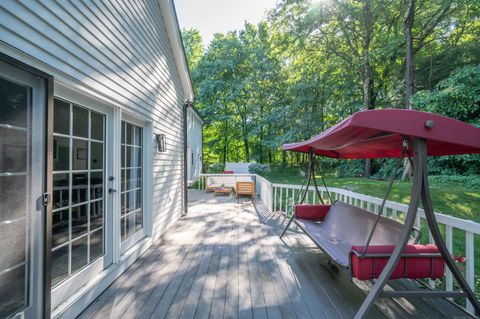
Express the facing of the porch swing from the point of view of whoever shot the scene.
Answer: facing the viewer and to the left of the viewer

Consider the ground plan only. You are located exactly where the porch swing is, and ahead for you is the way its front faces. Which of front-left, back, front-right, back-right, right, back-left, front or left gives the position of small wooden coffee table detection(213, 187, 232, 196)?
right

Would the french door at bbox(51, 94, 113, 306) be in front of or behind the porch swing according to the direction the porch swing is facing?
in front

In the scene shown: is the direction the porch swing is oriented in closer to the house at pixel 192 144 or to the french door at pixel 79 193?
the french door

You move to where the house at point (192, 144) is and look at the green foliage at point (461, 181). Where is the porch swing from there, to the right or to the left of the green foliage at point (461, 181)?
right

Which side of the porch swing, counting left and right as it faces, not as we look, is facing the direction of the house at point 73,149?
front

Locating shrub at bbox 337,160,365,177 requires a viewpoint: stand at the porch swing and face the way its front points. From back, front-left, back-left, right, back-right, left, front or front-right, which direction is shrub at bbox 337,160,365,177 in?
back-right

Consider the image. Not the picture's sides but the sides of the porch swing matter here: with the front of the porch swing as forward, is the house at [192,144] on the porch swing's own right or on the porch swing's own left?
on the porch swing's own right
